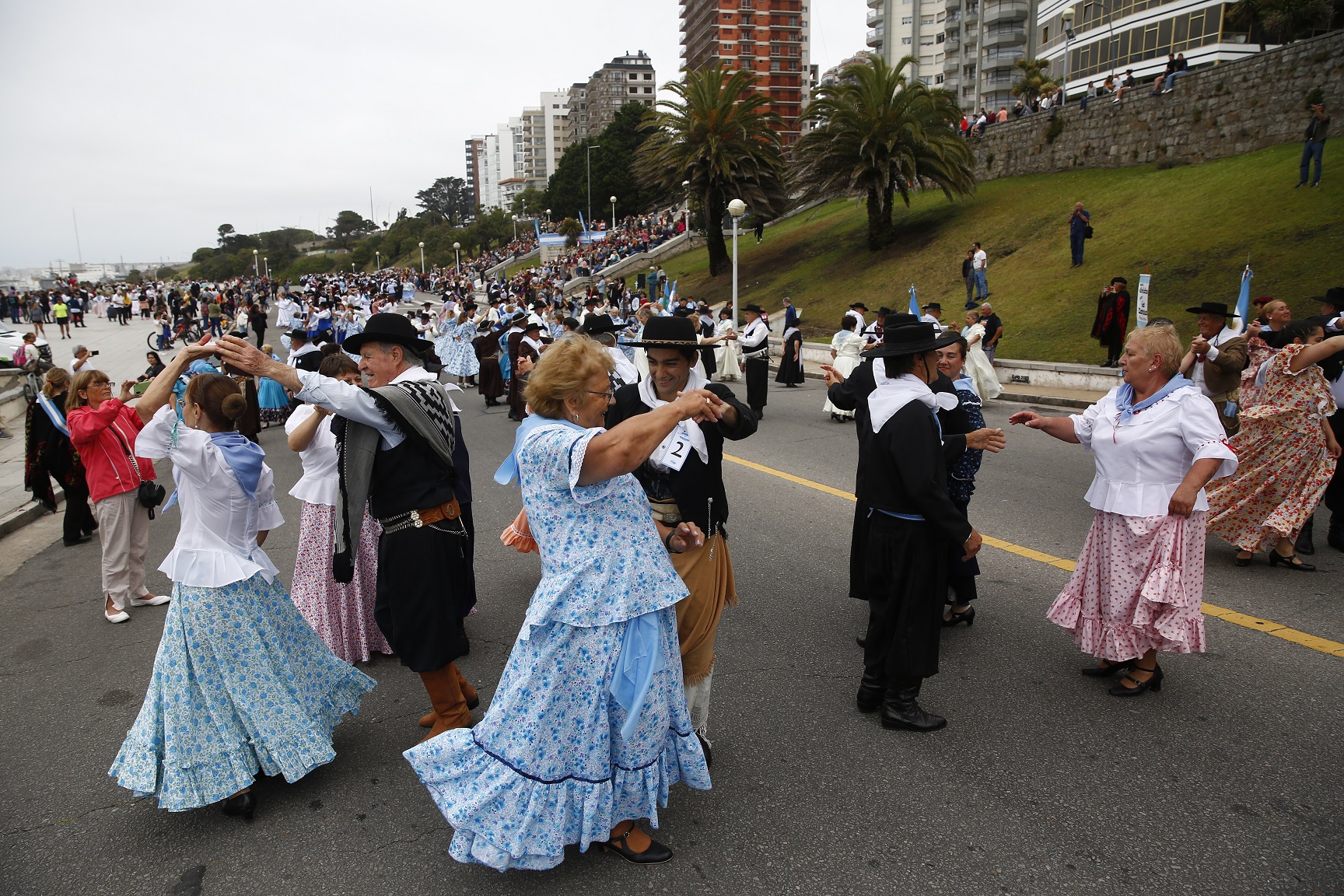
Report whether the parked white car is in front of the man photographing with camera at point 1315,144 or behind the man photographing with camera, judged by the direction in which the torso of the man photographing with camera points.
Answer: in front

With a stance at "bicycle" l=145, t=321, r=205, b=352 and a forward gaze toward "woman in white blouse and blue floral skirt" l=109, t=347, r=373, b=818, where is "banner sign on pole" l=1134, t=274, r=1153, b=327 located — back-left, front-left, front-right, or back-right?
front-left

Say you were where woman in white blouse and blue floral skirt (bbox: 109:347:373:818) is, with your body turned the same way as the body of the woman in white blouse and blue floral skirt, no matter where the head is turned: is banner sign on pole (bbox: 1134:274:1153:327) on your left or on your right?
on your right

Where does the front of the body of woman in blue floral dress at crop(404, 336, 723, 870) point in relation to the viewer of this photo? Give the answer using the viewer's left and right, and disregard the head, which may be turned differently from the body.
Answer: facing to the right of the viewer

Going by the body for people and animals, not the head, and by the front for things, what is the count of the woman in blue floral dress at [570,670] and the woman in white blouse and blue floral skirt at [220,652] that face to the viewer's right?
1

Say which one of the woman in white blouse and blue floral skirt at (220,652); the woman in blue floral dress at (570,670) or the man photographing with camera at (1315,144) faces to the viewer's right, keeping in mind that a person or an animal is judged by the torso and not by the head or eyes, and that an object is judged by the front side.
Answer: the woman in blue floral dress at (570,670)
